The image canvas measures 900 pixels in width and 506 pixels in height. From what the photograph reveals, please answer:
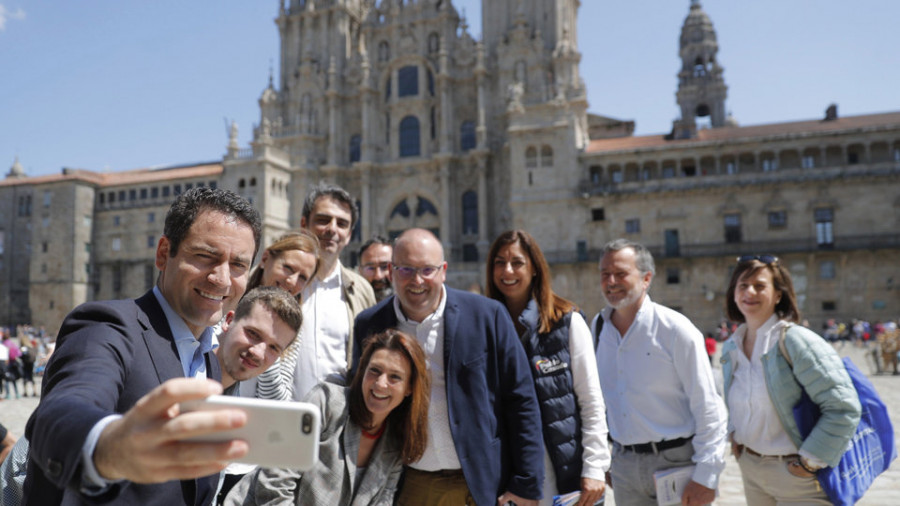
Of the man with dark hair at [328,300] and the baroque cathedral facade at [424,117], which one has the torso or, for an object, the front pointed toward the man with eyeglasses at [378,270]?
the baroque cathedral facade

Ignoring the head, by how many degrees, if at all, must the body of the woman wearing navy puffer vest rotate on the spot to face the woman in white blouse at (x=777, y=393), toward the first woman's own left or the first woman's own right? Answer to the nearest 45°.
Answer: approximately 135° to the first woman's own left

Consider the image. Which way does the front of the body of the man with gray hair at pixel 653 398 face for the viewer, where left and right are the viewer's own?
facing the viewer and to the left of the viewer

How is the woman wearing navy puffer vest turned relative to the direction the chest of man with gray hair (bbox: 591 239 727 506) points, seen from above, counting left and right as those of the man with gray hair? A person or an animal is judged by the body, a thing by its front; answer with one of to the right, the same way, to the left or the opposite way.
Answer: the same way

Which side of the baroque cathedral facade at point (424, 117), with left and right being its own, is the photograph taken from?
front

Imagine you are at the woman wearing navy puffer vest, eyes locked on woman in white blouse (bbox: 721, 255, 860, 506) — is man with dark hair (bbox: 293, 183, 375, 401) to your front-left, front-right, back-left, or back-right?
back-left

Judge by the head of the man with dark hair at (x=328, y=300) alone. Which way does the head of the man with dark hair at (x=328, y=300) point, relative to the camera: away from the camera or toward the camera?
toward the camera

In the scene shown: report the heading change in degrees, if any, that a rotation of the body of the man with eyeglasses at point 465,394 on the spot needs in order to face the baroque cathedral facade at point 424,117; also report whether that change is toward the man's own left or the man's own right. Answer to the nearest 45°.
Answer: approximately 135° to the man's own right

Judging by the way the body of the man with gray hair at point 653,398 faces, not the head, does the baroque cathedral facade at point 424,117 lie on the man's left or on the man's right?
on the man's right

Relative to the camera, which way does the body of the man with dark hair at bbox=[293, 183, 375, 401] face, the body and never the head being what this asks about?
toward the camera

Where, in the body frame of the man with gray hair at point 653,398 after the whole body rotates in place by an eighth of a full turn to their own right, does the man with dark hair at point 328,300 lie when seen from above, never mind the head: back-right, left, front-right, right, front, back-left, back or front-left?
front

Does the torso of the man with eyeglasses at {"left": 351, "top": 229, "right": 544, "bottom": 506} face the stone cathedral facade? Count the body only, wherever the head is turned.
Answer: no

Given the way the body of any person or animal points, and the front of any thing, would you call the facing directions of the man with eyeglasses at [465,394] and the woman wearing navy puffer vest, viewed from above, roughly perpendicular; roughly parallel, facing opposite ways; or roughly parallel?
roughly parallel

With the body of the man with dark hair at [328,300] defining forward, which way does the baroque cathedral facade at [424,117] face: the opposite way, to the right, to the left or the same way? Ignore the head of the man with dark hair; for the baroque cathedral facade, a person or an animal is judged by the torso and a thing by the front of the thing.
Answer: the same way

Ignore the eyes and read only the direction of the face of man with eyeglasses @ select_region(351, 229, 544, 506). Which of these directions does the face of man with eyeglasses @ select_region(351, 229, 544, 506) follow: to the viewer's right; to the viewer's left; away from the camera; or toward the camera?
toward the camera

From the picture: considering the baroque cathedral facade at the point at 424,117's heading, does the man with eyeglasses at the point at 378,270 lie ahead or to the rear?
ahead
